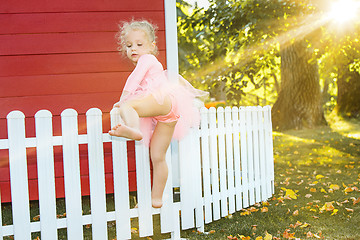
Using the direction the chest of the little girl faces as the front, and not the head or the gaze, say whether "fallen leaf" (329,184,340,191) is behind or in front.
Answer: behind

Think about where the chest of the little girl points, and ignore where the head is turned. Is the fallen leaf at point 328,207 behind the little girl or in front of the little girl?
behind
